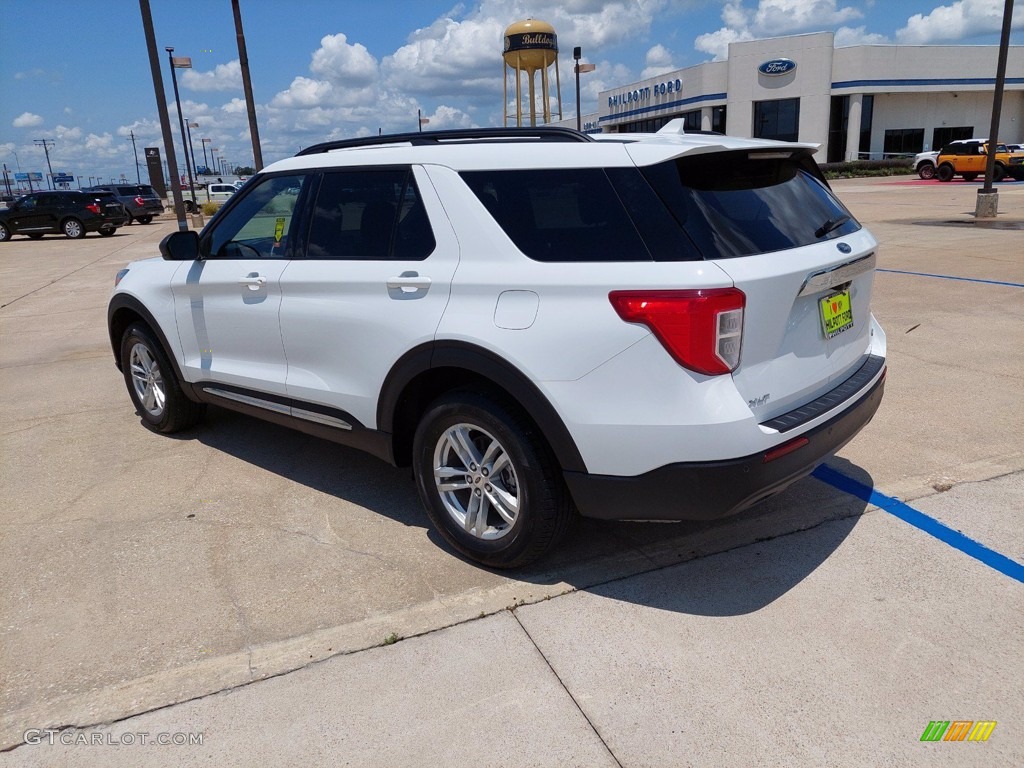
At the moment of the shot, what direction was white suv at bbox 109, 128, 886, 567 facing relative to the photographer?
facing away from the viewer and to the left of the viewer

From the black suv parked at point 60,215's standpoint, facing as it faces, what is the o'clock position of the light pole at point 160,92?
The light pole is roughly at 7 o'clock from the black suv parked.

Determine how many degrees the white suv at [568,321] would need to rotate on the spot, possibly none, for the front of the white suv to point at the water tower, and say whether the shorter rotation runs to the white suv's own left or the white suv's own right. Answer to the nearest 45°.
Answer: approximately 45° to the white suv's own right

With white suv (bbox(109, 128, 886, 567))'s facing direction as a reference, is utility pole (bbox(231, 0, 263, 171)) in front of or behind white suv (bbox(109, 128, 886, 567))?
in front

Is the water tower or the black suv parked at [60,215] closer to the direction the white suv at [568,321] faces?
the black suv parked

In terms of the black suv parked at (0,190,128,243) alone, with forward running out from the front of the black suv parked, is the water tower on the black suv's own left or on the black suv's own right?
on the black suv's own right

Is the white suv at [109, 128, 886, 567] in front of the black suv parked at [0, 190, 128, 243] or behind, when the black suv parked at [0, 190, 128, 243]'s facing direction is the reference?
behind

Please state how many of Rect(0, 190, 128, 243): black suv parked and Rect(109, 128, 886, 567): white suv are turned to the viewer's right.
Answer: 0

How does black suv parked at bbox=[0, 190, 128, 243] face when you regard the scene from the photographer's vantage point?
facing away from the viewer and to the left of the viewer

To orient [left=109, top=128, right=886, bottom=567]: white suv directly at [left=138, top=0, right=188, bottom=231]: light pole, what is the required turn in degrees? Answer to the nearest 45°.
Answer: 0° — it already faces it
